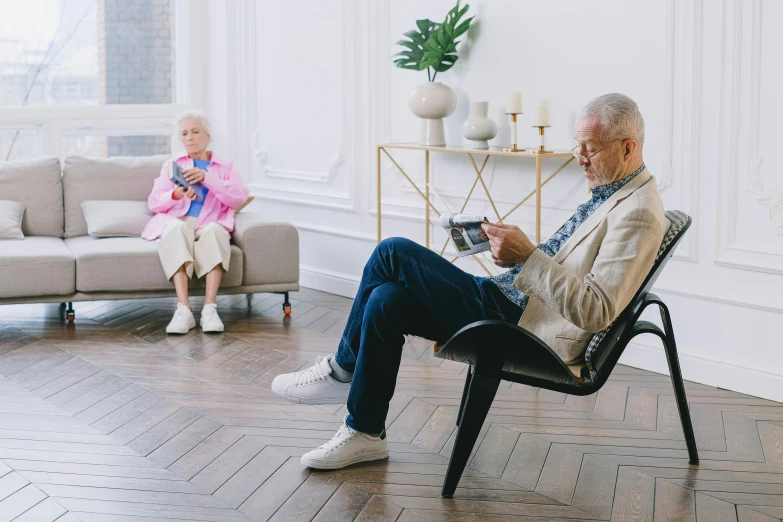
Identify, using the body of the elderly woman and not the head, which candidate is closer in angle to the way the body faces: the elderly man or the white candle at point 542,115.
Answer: the elderly man

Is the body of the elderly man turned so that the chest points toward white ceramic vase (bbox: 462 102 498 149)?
no

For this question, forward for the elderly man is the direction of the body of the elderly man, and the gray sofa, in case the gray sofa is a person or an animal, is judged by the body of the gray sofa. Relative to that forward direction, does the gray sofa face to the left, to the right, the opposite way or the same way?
to the left

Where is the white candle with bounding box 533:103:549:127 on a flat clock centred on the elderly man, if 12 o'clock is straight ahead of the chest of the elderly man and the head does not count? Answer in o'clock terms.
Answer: The white candle is roughly at 3 o'clock from the elderly man.

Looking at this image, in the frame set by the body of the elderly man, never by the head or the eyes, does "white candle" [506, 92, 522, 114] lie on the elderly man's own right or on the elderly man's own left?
on the elderly man's own right

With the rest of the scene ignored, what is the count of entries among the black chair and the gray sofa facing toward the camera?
1

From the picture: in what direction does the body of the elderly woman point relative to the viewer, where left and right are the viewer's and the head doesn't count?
facing the viewer

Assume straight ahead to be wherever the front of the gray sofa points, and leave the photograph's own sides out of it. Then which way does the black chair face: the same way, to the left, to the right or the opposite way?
to the right

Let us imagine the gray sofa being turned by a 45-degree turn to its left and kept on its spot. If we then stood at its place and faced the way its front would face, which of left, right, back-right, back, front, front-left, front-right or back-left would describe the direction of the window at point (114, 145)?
back-left

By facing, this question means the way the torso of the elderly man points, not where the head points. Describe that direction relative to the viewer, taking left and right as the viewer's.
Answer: facing to the left of the viewer

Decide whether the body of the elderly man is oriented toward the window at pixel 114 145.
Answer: no

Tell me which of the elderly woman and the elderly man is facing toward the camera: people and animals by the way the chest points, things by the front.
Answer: the elderly woman

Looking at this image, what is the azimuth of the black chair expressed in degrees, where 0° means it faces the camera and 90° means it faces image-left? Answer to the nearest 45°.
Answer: approximately 90°

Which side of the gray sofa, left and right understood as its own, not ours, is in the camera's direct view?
front

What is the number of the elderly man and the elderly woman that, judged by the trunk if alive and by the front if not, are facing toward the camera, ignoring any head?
1

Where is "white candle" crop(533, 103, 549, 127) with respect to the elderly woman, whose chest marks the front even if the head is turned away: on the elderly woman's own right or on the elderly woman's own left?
on the elderly woman's own left
